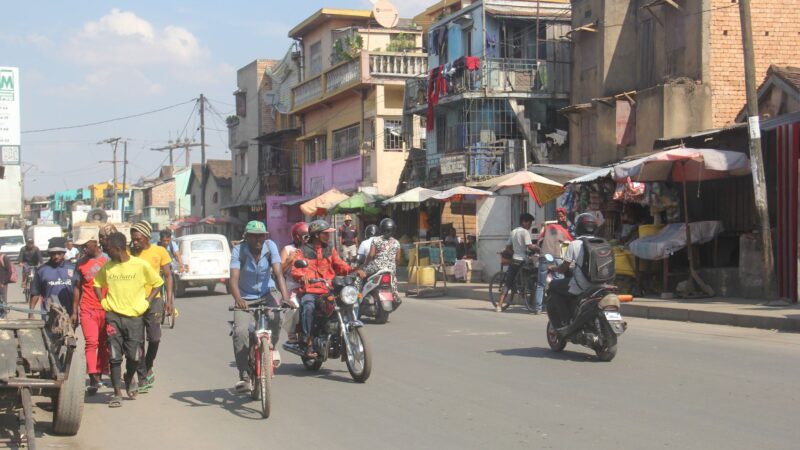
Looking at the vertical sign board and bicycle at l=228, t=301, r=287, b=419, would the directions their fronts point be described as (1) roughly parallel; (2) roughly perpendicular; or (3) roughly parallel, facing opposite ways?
roughly parallel

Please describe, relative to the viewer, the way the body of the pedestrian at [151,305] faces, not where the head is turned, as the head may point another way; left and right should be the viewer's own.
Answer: facing the viewer and to the left of the viewer

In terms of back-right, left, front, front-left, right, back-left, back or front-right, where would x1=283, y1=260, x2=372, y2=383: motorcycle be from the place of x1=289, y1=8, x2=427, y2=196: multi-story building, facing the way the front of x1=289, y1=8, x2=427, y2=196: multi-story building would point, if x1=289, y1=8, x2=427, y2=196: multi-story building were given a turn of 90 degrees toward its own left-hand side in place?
front-right

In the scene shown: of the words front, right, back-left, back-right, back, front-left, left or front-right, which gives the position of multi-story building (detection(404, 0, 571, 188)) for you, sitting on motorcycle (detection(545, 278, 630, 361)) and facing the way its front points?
front-right

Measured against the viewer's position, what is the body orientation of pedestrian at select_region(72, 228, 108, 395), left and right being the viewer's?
facing the viewer

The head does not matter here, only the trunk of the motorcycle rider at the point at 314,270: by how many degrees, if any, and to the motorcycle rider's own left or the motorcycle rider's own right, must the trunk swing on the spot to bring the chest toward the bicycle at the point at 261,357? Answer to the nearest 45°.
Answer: approximately 45° to the motorcycle rider's own right

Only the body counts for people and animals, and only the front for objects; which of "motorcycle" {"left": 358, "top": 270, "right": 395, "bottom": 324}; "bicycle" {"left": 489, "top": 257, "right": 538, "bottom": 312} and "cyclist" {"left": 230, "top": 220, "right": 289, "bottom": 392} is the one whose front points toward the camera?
the cyclist

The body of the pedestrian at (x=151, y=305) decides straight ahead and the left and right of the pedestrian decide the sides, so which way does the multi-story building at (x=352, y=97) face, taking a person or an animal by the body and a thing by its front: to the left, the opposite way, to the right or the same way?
the same way

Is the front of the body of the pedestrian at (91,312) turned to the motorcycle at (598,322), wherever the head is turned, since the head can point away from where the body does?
no

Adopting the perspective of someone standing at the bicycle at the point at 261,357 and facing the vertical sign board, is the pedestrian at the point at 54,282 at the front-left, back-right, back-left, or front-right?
front-left

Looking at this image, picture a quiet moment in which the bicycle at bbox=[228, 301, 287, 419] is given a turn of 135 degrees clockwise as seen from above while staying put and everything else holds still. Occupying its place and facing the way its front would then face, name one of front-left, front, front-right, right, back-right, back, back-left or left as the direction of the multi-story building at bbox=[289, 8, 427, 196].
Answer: front-right

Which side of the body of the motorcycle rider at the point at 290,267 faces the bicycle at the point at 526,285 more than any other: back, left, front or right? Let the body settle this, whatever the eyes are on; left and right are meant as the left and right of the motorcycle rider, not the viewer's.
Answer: left

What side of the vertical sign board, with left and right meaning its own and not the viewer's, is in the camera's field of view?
front

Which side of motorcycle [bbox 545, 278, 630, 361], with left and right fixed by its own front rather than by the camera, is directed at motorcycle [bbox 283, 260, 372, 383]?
left

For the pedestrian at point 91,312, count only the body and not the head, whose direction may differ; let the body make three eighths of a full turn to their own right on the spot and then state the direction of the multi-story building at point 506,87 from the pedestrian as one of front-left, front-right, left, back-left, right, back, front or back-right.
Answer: right

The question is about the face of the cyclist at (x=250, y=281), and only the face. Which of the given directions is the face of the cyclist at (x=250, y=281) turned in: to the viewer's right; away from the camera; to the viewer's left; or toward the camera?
toward the camera

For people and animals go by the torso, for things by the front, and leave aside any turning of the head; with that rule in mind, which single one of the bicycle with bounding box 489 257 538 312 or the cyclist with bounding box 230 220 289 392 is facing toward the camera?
the cyclist
